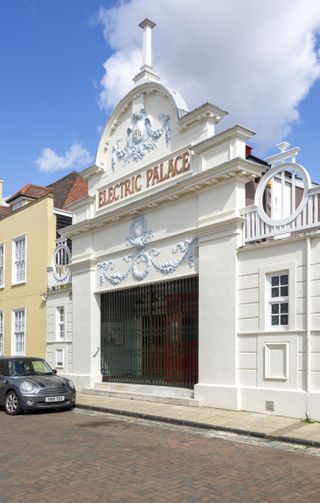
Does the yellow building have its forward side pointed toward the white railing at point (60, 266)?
no

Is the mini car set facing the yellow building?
no

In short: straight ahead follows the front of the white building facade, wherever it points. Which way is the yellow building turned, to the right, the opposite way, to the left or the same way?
the same way

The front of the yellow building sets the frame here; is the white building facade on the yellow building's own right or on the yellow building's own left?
on the yellow building's own left

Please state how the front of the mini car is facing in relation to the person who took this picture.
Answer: facing the viewer and to the right of the viewer

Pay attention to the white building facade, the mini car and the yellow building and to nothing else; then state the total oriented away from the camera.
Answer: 0

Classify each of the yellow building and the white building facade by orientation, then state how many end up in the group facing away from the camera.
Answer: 0

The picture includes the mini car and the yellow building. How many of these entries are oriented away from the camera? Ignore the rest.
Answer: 0

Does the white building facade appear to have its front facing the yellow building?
no

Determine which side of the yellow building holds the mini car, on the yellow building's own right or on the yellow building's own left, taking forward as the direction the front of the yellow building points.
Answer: on the yellow building's own left

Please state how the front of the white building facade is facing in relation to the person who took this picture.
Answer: facing the viewer and to the left of the viewer
